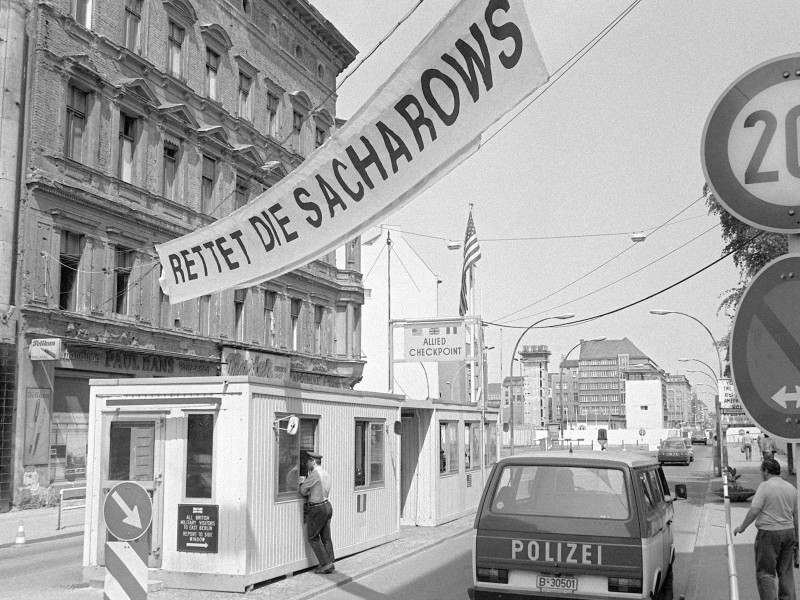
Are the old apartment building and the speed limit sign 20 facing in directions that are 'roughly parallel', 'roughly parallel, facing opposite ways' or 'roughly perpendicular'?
roughly perpendicular

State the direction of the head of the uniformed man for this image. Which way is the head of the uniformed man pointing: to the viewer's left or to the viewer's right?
to the viewer's left

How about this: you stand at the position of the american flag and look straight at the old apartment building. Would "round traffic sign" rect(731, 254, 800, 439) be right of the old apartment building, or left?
left

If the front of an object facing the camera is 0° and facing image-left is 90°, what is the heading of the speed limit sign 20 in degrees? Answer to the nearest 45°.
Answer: approximately 0°

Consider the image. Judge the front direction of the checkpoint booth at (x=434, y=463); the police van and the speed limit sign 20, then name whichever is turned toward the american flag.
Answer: the police van

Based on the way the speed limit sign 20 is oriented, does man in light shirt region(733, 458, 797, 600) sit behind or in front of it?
behind

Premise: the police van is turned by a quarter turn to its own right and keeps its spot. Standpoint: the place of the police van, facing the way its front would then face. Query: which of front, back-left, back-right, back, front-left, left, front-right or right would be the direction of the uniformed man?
back-left

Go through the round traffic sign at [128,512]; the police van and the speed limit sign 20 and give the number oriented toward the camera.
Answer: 2

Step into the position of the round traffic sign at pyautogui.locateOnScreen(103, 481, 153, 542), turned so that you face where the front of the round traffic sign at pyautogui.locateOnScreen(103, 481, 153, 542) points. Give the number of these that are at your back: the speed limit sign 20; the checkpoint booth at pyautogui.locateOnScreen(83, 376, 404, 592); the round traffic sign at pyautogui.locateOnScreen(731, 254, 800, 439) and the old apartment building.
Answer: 2

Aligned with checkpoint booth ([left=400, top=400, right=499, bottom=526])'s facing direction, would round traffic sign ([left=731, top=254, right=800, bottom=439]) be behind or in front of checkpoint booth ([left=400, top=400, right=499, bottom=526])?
in front

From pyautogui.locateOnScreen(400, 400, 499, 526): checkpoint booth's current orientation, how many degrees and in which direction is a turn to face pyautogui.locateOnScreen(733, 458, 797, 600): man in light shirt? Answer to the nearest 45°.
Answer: approximately 45° to its right

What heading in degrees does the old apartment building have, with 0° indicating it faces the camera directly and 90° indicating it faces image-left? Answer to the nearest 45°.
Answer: approximately 315°

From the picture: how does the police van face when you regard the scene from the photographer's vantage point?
facing away from the viewer

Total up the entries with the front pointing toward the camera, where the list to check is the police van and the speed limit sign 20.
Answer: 1

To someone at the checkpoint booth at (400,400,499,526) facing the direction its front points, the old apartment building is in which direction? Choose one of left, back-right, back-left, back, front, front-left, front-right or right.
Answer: back

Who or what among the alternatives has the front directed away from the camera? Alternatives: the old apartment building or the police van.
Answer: the police van
